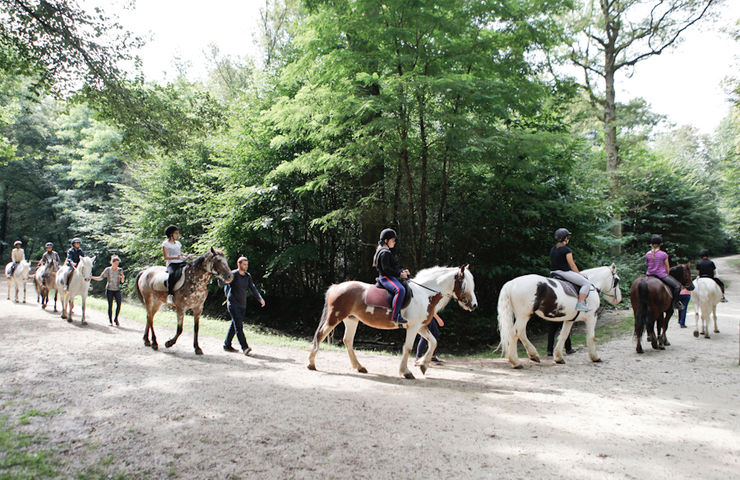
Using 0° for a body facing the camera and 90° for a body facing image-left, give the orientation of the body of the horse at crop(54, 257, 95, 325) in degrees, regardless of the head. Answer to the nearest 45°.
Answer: approximately 315°

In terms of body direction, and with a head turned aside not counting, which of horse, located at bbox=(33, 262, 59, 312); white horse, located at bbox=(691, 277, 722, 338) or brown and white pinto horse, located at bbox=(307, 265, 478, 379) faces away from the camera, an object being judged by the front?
the white horse

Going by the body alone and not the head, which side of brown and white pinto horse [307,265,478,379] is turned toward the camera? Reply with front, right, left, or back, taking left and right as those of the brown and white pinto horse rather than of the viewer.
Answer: right

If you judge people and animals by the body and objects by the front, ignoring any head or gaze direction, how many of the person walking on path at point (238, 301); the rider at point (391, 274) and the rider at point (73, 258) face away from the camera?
0

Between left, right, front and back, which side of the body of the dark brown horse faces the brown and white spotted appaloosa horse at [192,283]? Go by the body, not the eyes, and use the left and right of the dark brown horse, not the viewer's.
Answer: back

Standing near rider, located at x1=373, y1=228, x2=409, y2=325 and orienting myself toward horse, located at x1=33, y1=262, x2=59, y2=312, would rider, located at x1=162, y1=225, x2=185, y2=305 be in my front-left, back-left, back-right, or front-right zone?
front-left

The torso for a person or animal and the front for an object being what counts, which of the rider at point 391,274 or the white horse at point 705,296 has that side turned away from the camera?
the white horse

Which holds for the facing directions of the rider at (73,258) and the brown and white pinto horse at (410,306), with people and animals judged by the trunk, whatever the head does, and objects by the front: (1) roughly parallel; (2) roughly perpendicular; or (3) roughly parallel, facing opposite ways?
roughly parallel

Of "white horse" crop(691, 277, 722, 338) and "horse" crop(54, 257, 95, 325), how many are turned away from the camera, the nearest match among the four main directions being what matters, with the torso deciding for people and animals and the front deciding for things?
1

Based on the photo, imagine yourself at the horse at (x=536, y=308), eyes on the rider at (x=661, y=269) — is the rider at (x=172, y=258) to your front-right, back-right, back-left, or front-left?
back-left

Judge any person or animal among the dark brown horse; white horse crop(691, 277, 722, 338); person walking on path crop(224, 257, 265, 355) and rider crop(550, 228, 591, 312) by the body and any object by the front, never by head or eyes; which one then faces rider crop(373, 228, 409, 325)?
the person walking on path

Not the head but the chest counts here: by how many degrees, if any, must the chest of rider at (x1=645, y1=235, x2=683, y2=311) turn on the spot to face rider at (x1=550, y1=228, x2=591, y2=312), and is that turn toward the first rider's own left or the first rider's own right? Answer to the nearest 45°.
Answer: approximately 180°

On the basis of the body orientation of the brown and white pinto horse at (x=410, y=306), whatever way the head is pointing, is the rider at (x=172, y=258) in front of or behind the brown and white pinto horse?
behind

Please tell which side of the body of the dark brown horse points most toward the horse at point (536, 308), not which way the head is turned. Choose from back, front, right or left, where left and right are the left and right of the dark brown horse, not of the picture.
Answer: back

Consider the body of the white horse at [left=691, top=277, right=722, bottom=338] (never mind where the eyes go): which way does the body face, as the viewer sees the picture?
away from the camera

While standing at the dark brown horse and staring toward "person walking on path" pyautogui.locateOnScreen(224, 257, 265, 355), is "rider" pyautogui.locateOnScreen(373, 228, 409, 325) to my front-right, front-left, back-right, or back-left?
front-left

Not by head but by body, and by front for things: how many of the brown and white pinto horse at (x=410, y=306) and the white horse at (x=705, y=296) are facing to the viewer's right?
1

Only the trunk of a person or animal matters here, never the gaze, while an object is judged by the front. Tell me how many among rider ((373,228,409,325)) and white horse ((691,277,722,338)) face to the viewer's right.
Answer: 1
